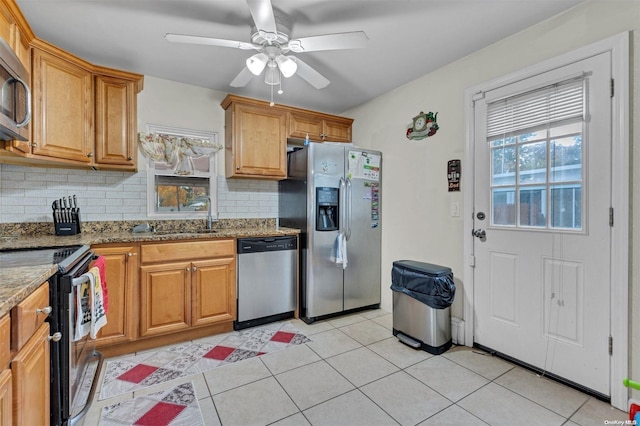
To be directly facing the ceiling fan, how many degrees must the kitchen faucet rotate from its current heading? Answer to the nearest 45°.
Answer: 0° — it already faces it

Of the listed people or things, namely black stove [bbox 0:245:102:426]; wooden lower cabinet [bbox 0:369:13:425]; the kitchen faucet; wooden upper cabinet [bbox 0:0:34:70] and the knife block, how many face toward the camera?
2

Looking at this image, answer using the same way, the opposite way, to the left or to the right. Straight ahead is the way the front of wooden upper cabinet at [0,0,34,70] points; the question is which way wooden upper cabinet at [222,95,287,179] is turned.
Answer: to the right

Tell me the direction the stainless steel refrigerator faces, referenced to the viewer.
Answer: facing the viewer and to the right of the viewer

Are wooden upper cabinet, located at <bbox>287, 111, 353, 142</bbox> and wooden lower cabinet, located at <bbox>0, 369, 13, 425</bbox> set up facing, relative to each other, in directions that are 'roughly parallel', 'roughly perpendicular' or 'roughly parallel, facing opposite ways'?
roughly perpendicular

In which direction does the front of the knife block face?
toward the camera

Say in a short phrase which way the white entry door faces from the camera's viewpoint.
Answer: facing the viewer and to the left of the viewer

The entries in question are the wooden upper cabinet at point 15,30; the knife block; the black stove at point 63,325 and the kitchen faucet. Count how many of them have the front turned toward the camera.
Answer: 2

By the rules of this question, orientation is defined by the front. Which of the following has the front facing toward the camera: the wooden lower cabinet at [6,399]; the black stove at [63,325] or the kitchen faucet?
the kitchen faucet

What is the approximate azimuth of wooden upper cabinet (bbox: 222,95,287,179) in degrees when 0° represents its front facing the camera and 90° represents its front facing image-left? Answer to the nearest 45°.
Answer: approximately 315°

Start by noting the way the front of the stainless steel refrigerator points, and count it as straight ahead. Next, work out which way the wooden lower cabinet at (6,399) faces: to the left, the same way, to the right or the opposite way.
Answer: to the left

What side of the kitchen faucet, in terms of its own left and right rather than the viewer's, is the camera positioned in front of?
front
